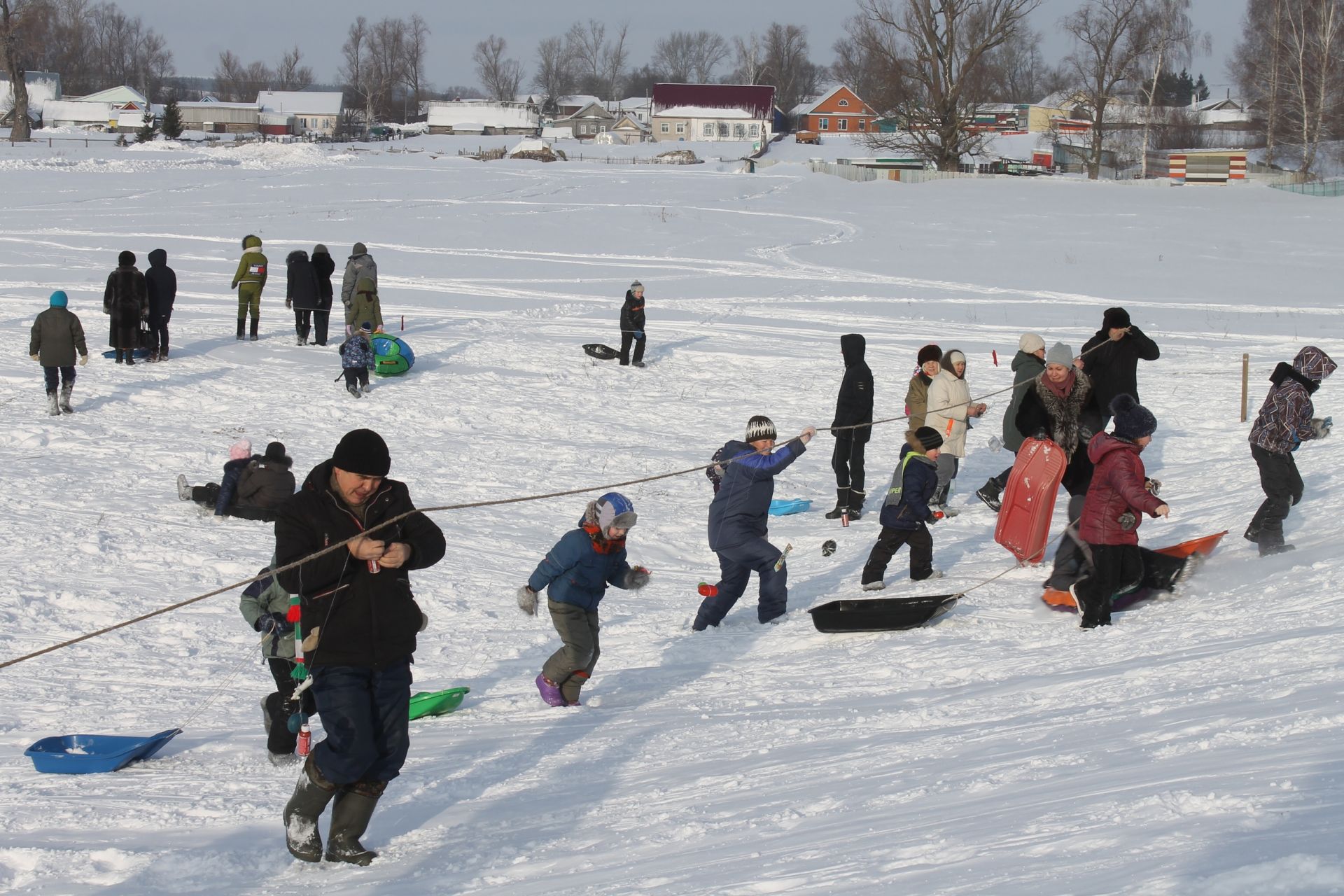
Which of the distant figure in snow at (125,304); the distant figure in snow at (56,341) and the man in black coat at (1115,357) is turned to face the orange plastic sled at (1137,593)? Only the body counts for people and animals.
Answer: the man in black coat

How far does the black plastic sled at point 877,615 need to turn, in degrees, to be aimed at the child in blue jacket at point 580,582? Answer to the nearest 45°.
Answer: approximately 135° to its right

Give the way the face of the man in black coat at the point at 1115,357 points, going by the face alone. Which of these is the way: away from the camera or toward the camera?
toward the camera

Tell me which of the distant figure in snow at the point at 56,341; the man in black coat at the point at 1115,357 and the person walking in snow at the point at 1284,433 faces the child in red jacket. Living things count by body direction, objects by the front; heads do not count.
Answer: the man in black coat

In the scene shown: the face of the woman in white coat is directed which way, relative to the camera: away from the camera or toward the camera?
toward the camera

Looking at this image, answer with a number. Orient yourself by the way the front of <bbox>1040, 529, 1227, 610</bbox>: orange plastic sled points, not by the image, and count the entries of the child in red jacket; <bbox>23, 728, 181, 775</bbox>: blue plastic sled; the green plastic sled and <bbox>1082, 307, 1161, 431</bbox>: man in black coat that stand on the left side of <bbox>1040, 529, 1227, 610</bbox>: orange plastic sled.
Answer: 1

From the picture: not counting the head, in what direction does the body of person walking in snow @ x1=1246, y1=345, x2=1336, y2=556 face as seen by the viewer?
to the viewer's right

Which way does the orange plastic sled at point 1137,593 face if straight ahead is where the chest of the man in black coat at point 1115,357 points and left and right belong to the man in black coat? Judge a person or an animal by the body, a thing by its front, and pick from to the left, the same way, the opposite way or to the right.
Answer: to the left

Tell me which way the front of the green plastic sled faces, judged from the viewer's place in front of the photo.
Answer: facing to the right of the viewer

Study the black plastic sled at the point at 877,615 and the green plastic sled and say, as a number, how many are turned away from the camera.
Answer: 0

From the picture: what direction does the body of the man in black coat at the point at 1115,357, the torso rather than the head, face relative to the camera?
toward the camera

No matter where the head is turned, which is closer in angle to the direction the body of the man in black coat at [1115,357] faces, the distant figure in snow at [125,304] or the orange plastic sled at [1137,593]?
the orange plastic sled
